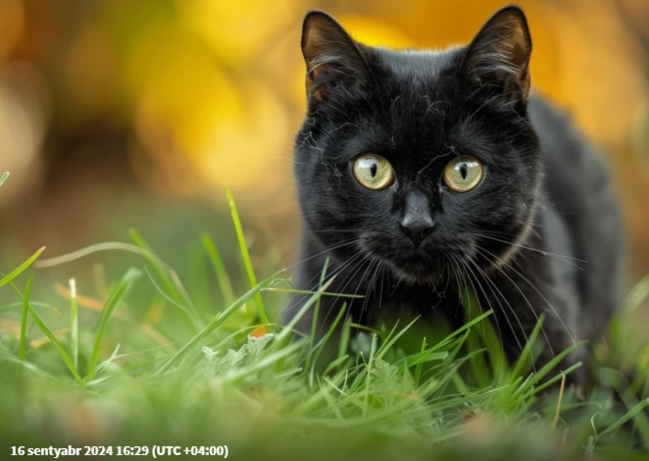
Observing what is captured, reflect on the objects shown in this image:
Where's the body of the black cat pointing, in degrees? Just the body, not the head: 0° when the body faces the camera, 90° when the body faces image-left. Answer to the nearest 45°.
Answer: approximately 0°

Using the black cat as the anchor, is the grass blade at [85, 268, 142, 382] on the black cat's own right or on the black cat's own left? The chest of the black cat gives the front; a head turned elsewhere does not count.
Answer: on the black cat's own right
